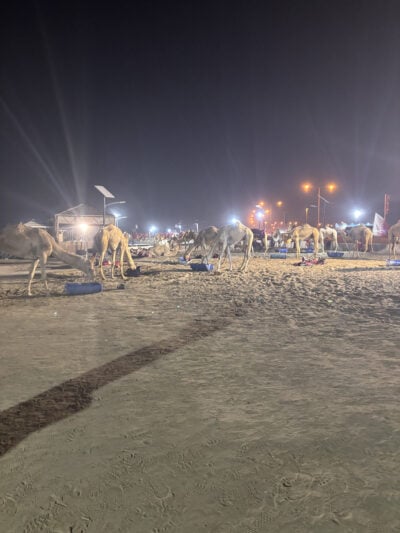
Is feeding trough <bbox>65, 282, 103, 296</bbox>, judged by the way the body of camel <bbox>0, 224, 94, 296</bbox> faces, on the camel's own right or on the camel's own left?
on the camel's own right

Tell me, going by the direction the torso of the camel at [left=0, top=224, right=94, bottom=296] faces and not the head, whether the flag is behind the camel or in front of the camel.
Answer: in front

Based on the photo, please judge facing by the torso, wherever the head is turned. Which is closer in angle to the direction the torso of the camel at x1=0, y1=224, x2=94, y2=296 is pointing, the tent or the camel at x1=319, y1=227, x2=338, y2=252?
the camel

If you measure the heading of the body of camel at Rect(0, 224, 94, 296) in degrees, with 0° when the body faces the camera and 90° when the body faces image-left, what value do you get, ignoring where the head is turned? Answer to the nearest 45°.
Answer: approximately 270°

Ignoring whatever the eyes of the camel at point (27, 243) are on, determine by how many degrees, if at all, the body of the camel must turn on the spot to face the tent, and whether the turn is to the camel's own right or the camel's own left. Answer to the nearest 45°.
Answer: approximately 90° to the camel's own left
